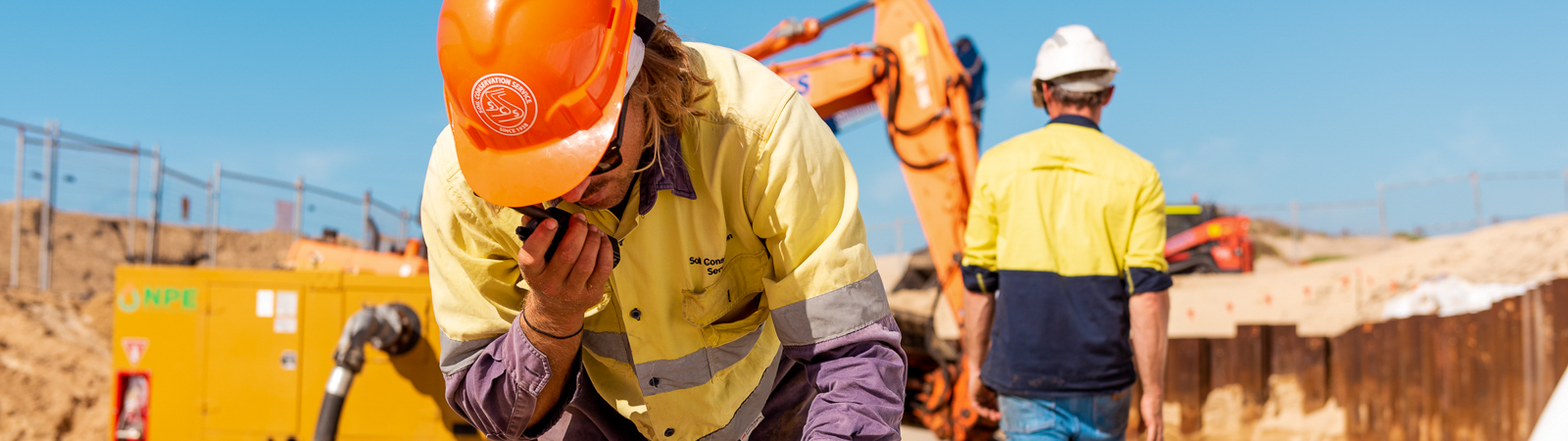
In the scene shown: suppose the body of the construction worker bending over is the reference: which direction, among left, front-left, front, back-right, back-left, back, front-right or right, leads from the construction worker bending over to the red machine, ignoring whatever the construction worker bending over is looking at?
back

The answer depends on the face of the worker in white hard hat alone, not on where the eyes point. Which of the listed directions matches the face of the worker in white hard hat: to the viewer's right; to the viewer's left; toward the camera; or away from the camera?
away from the camera

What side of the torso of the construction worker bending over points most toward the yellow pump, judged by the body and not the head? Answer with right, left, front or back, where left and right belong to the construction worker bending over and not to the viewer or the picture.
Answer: right

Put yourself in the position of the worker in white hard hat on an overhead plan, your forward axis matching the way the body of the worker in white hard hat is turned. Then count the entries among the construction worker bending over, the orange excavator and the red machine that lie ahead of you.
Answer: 2

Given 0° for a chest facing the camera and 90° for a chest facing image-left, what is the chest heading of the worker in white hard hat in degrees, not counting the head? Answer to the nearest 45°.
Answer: approximately 180°

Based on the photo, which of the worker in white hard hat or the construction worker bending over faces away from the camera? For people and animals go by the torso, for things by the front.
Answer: the worker in white hard hat

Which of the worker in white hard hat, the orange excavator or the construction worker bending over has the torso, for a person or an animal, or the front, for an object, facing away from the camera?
the worker in white hard hat

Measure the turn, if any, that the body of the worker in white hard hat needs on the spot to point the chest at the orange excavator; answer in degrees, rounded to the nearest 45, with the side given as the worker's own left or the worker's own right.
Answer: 0° — they already face it

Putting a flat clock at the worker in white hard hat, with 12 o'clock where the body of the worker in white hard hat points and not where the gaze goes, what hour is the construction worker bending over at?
The construction worker bending over is roughly at 7 o'clock from the worker in white hard hat.

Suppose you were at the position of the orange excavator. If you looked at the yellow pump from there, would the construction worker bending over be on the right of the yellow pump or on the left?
left

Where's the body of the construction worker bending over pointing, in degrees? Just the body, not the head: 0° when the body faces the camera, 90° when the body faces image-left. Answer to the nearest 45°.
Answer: approximately 45°
